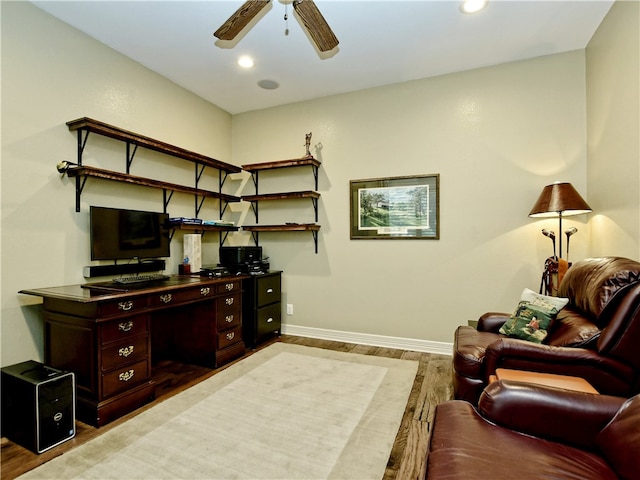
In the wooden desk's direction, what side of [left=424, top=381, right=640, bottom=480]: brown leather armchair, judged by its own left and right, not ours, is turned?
front

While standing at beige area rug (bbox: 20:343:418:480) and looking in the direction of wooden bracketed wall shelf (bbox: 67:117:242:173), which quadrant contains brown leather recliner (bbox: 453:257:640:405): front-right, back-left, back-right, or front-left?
back-right

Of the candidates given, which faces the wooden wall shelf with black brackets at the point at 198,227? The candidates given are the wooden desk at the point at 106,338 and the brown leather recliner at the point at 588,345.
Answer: the brown leather recliner

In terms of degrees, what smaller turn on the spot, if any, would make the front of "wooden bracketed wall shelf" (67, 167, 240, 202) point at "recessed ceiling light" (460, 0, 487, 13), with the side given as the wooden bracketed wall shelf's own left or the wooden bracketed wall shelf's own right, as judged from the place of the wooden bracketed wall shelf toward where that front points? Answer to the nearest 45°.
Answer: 0° — it already faces it

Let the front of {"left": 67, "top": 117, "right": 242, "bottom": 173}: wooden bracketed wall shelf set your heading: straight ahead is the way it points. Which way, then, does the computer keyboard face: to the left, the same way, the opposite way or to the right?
the same way

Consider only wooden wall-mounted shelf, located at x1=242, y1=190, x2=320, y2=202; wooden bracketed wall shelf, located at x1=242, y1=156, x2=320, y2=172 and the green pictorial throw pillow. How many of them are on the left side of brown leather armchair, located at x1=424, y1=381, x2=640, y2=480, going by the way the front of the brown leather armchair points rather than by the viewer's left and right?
0

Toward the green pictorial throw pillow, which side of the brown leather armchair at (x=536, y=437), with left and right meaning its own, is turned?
right

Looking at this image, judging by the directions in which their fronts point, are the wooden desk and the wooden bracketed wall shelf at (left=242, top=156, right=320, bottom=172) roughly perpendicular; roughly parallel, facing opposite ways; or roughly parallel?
roughly perpendicular

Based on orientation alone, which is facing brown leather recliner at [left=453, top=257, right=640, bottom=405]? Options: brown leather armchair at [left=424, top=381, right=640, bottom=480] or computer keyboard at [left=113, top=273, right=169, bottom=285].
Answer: the computer keyboard

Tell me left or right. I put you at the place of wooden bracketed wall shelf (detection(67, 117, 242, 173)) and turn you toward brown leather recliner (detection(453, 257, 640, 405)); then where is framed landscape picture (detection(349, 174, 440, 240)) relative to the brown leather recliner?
left

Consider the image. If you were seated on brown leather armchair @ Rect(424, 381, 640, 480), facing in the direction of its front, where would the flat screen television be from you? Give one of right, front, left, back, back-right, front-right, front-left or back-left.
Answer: front

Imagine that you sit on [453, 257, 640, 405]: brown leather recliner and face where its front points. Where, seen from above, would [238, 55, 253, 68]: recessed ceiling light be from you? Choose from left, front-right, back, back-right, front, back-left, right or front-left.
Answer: front

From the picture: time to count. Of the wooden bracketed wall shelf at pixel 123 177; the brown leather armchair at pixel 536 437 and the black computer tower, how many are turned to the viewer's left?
1

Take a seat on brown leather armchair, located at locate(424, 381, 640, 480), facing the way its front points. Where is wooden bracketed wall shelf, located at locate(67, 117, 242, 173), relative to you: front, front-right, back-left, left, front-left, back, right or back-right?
front

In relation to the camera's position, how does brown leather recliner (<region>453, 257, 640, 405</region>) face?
facing to the left of the viewer

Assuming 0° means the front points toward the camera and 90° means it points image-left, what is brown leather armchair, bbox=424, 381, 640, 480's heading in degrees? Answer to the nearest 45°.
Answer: approximately 90°

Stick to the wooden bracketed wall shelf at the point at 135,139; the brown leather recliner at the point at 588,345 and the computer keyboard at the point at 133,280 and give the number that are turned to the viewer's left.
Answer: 1

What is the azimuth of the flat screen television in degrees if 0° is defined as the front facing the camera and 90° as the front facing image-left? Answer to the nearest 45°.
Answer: approximately 315°

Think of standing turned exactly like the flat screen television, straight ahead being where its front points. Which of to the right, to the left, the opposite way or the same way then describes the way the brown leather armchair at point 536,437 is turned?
the opposite way
